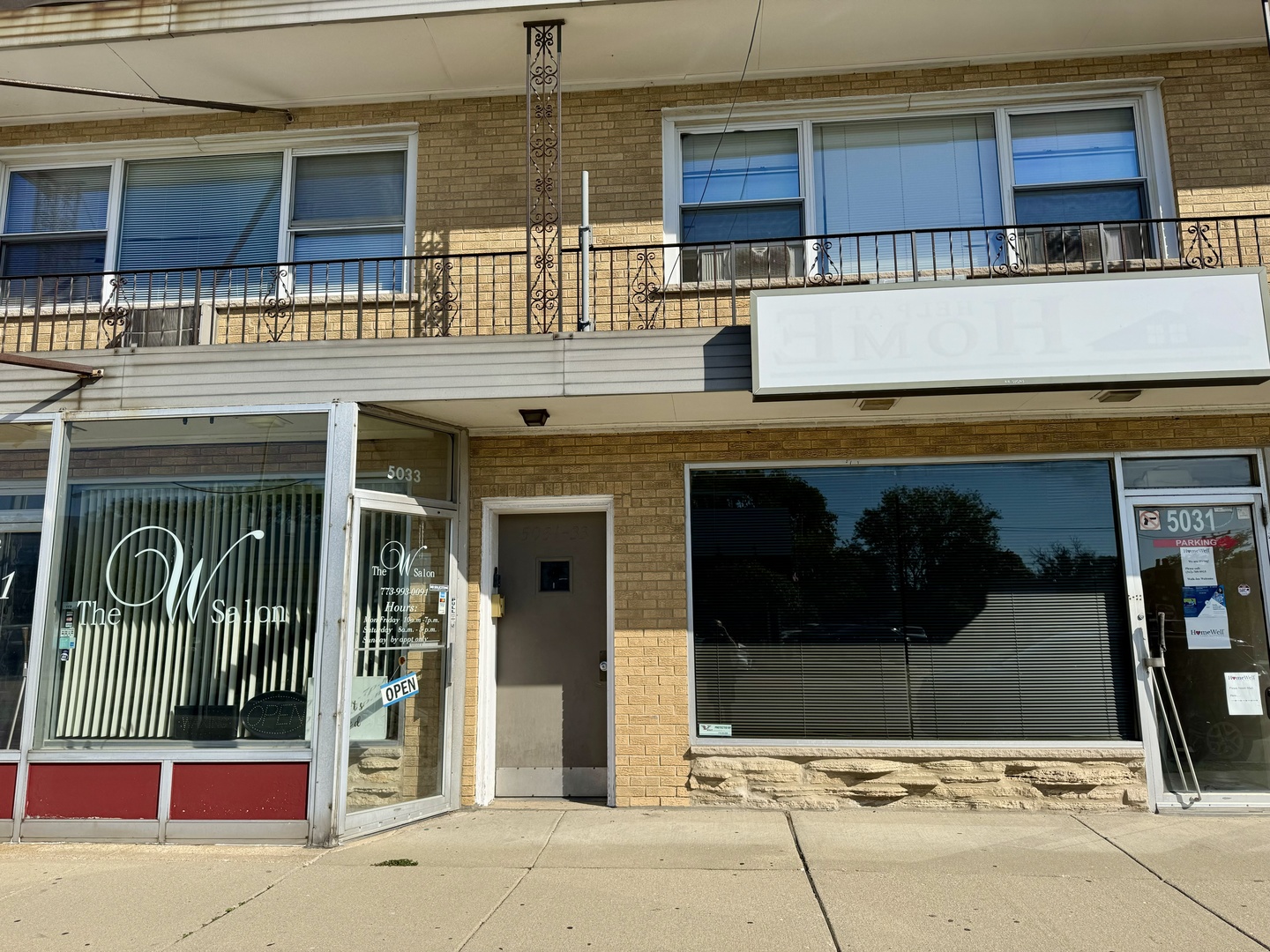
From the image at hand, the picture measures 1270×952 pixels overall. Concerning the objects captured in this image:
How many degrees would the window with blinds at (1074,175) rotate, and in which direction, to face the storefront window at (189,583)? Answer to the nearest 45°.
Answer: approximately 45° to its right

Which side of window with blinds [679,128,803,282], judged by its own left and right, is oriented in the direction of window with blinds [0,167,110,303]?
right

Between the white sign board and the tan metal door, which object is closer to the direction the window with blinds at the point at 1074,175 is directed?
the white sign board

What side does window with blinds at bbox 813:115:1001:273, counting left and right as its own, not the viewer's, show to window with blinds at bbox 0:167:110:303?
right

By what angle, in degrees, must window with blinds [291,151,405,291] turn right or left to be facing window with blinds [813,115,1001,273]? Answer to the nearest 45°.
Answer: approximately 45° to its left

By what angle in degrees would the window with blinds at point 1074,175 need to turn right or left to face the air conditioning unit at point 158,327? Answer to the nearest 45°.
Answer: approximately 45° to its right

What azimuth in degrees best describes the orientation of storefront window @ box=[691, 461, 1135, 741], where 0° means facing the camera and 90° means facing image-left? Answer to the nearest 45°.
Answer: approximately 0°

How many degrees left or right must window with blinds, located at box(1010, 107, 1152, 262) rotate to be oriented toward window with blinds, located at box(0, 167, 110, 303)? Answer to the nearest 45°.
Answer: approximately 45° to its right
